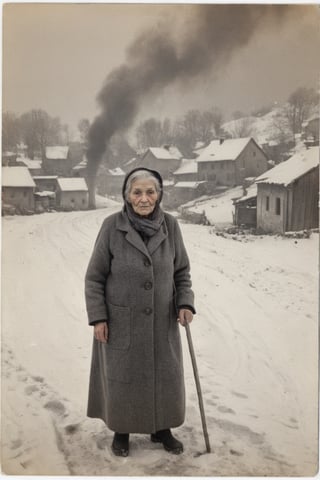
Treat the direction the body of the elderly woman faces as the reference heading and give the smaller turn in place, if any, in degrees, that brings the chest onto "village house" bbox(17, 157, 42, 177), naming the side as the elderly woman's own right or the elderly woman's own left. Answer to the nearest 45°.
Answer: approximately 135° to the elderly woman's own right

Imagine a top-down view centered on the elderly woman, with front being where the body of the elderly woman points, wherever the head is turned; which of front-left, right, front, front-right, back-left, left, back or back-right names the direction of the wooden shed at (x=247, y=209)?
back-left

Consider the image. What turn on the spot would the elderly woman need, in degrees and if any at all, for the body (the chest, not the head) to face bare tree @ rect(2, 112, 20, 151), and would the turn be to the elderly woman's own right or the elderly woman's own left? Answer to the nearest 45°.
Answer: approximately 135° to the elderly woman's own right

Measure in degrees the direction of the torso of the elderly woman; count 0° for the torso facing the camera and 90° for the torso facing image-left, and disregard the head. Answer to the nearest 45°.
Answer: approximately 0°
